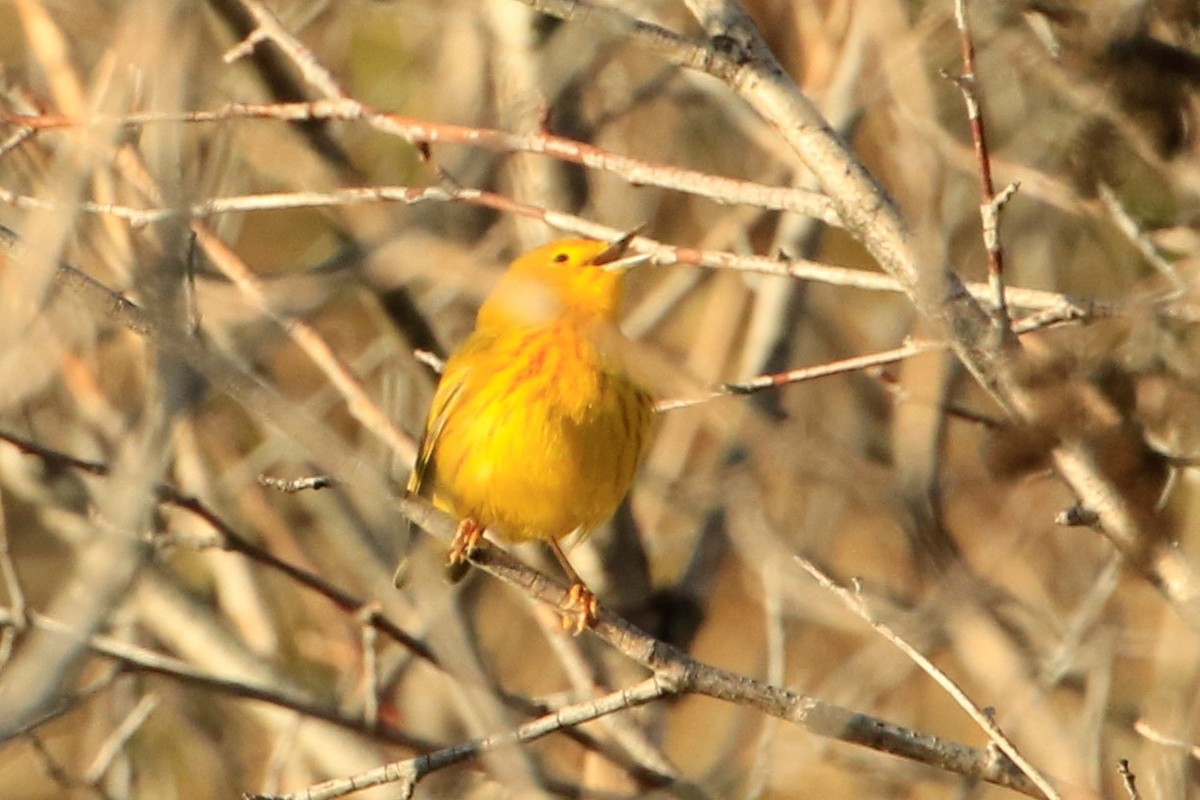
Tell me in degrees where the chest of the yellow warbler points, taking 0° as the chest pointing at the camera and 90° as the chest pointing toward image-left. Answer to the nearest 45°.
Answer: approximately 315°

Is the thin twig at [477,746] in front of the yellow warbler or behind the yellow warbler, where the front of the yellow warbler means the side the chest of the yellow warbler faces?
in front
